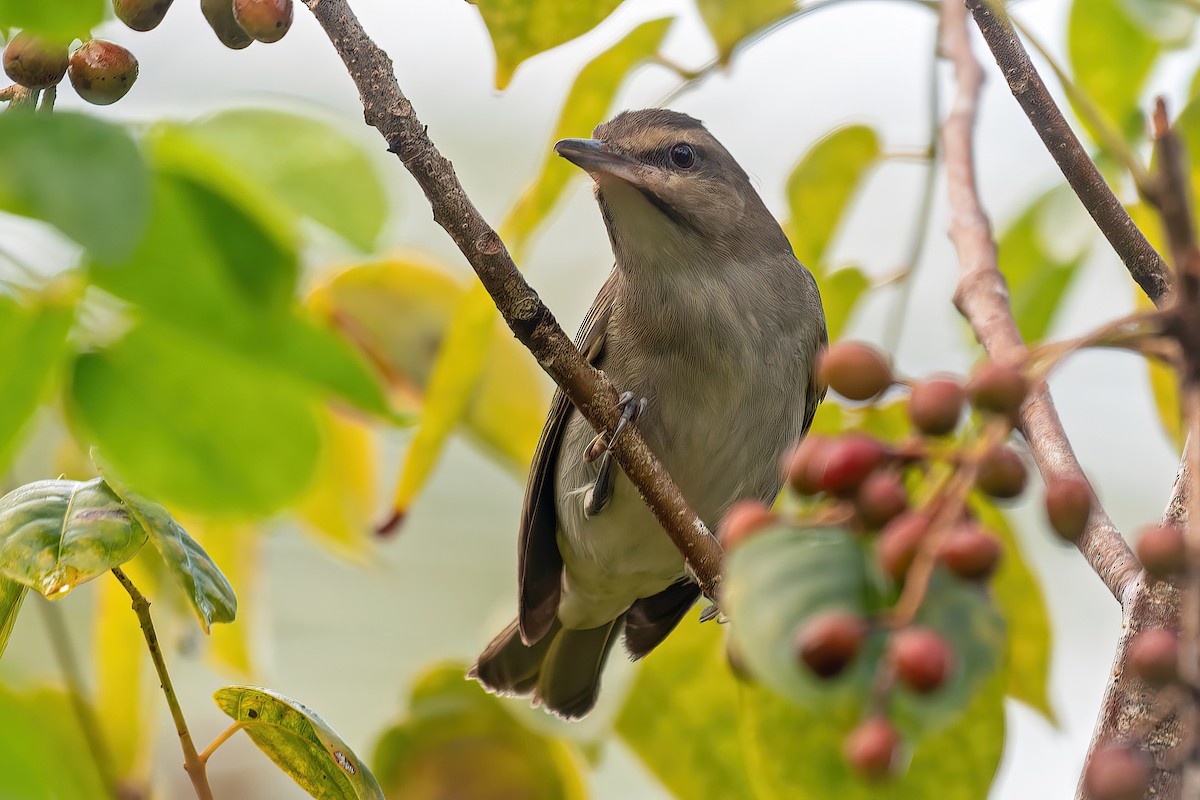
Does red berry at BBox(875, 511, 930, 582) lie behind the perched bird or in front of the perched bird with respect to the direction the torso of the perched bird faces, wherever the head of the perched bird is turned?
in front

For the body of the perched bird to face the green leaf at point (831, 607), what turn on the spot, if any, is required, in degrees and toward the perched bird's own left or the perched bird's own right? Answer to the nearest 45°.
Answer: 0° — it already faces it

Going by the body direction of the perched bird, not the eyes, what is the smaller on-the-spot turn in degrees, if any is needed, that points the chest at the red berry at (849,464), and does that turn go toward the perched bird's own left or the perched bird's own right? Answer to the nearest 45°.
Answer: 0° — it already faces it

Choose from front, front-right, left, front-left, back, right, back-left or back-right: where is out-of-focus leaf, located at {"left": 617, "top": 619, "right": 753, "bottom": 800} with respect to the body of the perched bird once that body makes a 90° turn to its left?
left

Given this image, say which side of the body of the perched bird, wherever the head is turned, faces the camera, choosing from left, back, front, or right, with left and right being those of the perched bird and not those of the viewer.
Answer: front

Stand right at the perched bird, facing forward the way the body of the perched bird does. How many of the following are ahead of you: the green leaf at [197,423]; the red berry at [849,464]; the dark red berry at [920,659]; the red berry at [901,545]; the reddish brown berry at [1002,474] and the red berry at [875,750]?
6
